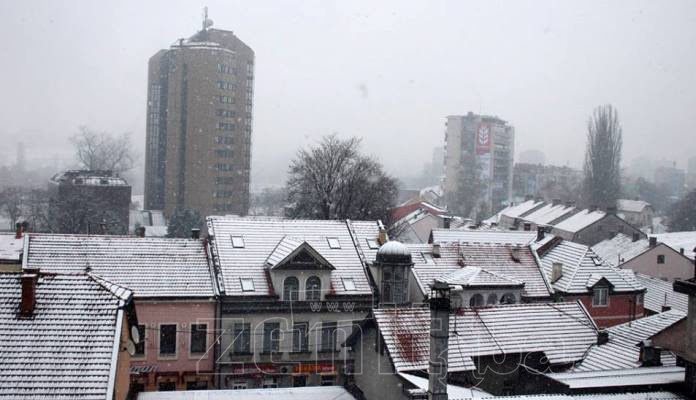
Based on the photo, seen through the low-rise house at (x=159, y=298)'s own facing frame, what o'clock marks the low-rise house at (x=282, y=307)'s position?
the low-rise house at (x=282, y=307) is roughly at 9 o'clock from the low-rise house at (x=159, y=298).

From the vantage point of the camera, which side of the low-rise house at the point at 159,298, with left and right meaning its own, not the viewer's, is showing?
front

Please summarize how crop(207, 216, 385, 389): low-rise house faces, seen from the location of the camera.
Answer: facing the viewer

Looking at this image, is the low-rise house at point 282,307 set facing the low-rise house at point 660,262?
no

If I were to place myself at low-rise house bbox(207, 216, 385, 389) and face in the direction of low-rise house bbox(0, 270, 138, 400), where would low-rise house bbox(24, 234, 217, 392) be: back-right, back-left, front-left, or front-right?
front-right

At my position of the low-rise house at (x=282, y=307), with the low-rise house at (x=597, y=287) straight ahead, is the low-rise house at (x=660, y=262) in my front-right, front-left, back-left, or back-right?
front-left

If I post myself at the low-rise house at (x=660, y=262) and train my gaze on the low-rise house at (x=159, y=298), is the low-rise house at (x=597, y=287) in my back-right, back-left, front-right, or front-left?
front-left

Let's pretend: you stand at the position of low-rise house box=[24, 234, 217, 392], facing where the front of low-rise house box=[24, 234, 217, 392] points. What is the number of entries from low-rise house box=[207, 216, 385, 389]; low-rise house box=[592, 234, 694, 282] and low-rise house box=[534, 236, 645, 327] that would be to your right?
0

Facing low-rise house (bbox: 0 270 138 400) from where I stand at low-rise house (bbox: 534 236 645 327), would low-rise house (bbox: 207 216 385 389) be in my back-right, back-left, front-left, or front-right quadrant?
front-right

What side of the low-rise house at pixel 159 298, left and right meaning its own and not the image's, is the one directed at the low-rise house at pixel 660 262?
left

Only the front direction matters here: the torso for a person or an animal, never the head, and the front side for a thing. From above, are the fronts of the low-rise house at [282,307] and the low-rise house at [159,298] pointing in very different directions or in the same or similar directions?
same or similar directions

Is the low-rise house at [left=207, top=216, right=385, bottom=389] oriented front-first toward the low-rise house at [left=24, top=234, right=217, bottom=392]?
no

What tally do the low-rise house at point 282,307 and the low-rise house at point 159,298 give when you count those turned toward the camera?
2

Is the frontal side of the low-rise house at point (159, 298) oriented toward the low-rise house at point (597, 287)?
no

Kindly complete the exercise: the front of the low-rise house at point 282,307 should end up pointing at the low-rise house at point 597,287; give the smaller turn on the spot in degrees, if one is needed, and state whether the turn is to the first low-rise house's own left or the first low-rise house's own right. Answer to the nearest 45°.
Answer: approximately 90° to the first low-rise house's own left
